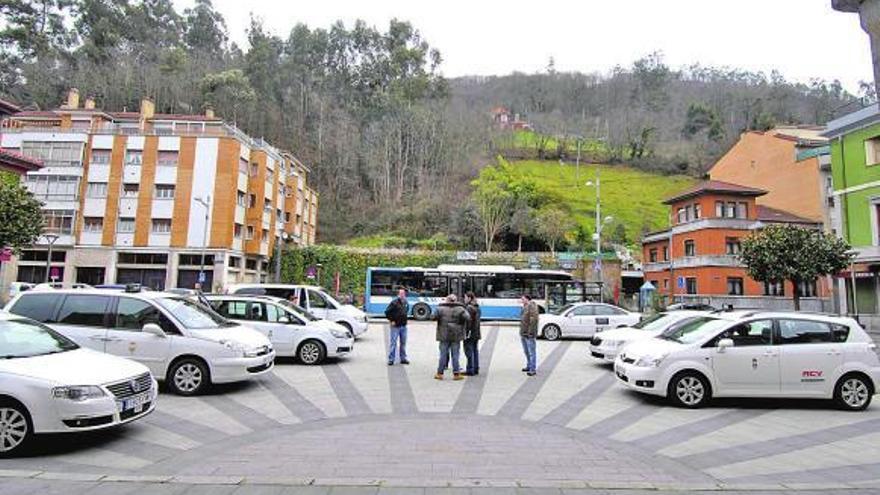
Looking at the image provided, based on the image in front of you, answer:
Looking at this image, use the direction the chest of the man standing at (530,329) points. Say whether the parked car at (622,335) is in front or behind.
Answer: behind

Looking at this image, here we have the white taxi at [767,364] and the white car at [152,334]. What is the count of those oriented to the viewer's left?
1

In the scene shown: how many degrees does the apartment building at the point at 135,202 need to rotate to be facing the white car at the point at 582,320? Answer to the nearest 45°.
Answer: approximately 45° to its left

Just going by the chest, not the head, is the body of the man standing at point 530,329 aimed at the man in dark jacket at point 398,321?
yes

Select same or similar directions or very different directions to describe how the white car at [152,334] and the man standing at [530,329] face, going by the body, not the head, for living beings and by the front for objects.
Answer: very different directions

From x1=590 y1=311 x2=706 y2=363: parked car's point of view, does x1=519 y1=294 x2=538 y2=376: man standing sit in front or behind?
in front

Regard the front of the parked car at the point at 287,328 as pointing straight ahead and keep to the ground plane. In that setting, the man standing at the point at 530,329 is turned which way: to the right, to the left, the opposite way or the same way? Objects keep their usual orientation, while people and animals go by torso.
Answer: the opposite way

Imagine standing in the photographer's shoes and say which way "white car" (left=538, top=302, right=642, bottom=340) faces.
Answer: facing to the left of the viewer

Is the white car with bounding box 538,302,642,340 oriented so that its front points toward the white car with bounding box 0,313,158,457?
no

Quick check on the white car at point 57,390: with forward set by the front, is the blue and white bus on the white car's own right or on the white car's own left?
on the white car's own left

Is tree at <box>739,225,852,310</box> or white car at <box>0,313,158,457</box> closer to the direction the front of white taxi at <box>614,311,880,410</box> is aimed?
the white car

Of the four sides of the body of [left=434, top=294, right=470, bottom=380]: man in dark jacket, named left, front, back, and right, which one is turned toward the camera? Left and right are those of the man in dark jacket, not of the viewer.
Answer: back

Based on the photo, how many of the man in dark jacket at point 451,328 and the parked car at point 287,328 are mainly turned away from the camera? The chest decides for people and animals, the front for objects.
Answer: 1

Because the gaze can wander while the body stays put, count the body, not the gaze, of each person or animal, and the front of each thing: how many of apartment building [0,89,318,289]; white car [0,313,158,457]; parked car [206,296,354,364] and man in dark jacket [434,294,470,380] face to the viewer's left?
0

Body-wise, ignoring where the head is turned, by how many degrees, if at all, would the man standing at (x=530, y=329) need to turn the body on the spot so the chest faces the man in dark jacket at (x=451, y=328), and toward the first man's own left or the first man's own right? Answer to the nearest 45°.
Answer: approximately 45° to the first man's own left

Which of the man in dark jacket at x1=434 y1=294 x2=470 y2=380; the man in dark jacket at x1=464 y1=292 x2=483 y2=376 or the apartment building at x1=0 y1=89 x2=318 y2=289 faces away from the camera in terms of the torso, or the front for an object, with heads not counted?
the man in dark jacket at x1=434 y1=294 x2=470 y2=380

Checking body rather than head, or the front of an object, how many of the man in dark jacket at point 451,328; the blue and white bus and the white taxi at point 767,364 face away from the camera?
1

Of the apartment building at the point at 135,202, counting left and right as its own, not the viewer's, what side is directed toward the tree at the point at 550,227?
left
